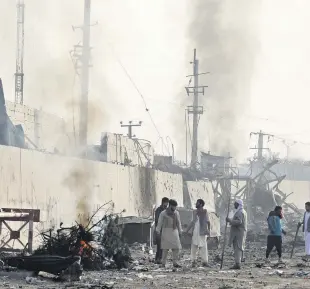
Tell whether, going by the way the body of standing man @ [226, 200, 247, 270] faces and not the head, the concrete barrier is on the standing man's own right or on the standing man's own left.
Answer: on the standing man's own right

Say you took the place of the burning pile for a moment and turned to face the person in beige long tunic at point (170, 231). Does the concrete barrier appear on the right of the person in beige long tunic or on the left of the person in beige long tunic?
left

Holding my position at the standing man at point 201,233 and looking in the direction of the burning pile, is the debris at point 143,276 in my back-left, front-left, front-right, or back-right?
front-left

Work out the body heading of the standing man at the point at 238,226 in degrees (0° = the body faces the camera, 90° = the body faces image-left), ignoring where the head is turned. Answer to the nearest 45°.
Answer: approximately 90°
